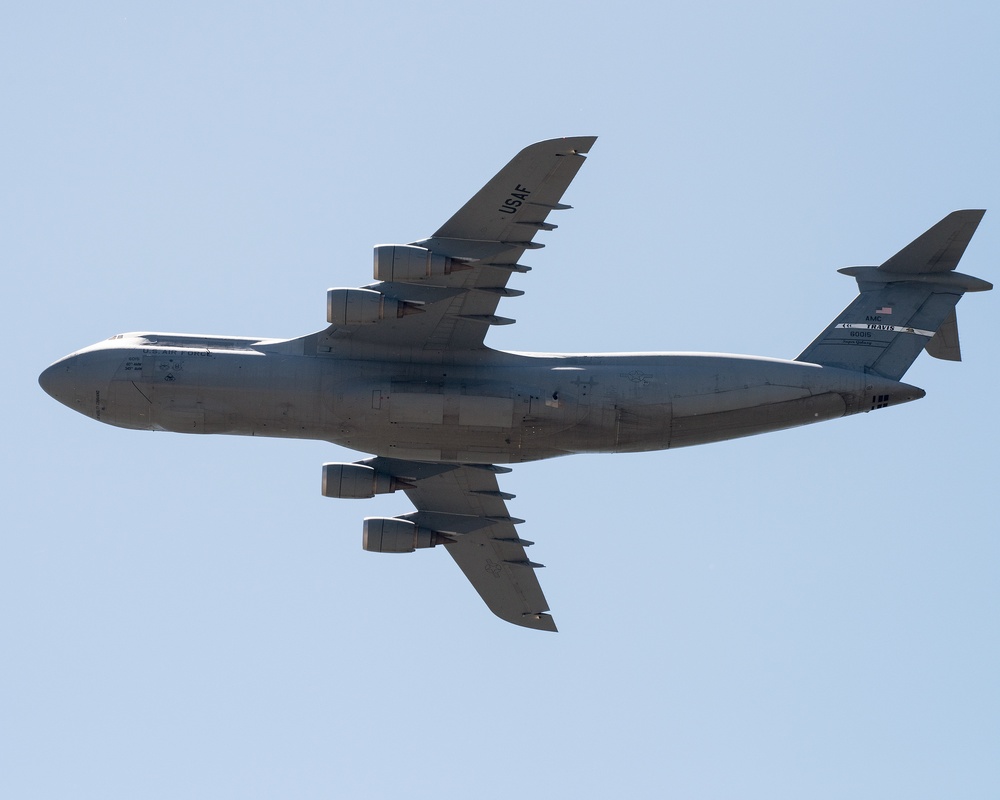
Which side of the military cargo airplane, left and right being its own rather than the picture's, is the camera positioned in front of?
left
